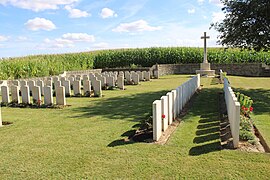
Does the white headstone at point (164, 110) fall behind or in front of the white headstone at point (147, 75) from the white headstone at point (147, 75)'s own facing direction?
in front

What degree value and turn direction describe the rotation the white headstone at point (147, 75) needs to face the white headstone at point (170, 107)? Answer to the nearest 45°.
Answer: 0° — it already faces it

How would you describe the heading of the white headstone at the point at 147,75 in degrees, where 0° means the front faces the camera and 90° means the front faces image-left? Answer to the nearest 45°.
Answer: approximately 0°
